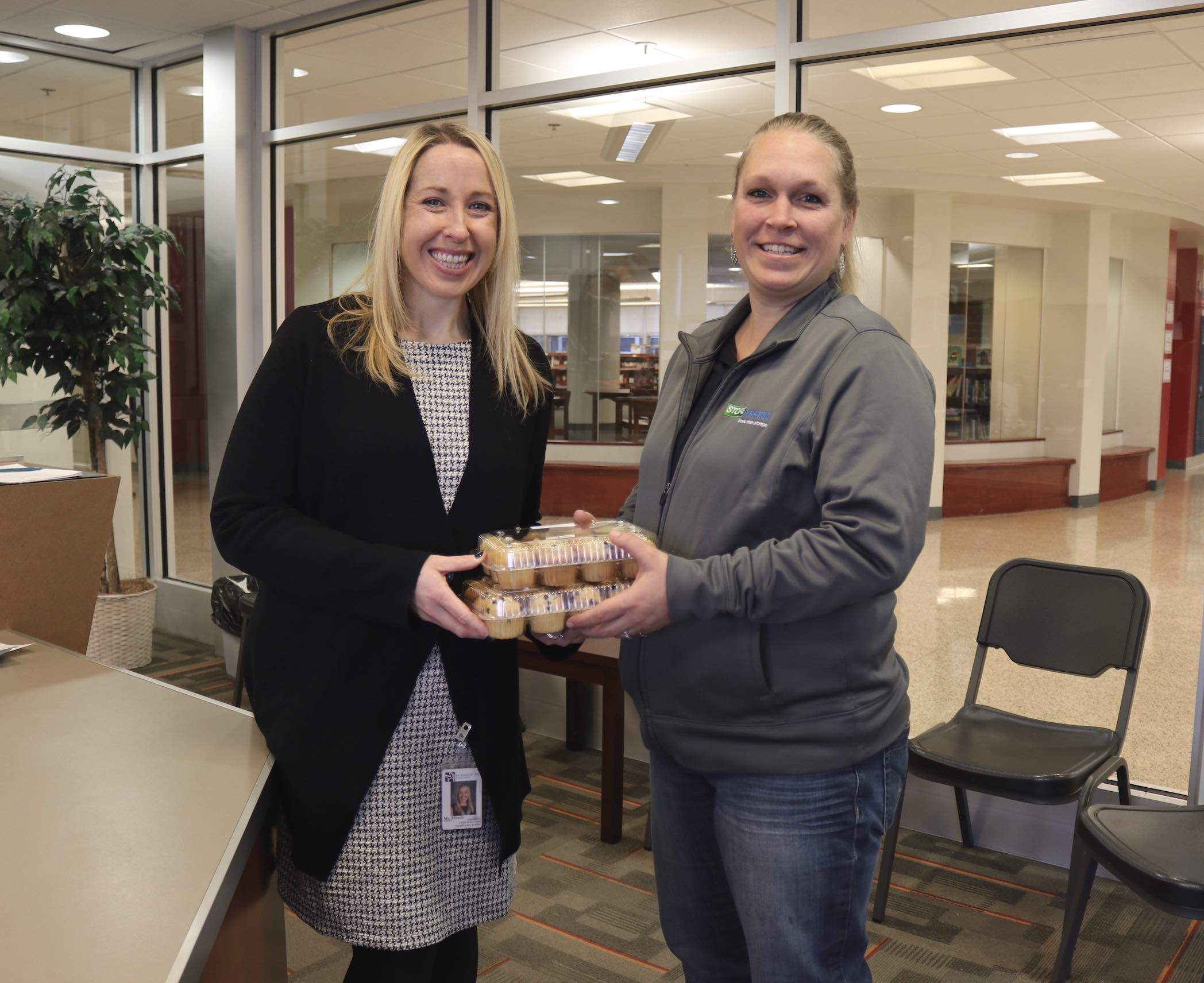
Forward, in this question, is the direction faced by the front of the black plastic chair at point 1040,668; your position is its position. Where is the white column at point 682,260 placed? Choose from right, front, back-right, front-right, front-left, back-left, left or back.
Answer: right

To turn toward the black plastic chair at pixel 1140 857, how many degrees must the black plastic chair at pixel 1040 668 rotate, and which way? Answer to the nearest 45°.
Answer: approximately 45° to its left

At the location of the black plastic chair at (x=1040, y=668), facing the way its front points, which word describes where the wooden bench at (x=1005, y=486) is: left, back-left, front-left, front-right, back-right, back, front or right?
back-right

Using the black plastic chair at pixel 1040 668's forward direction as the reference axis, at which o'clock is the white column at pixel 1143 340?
The white column is roughly at 5 o'clock from the black plastic chair.

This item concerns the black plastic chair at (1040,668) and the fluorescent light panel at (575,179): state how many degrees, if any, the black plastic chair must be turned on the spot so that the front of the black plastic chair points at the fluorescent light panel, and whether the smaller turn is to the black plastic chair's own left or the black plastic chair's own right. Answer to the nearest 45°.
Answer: approximately 90° to the black plastic chair's own right

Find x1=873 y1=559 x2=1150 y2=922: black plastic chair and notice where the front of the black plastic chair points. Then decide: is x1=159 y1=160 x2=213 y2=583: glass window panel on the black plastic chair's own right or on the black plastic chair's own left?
on the black plastic chair's own right

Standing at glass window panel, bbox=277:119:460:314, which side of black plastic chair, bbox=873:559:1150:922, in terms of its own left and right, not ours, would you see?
right

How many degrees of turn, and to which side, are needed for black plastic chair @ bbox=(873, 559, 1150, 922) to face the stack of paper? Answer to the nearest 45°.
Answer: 0° — it already faces it

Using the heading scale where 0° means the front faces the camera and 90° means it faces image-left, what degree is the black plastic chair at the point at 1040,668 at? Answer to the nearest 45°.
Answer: approximately 45°

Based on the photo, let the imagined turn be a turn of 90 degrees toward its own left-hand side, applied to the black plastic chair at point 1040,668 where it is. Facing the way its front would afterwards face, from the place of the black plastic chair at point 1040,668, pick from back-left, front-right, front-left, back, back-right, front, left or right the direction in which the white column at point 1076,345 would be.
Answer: back-left

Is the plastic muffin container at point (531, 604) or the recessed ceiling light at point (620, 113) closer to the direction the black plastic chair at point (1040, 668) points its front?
the plastic muffin container

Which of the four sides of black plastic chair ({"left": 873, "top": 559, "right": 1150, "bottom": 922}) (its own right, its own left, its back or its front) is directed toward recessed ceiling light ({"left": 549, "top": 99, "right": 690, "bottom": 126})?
right
